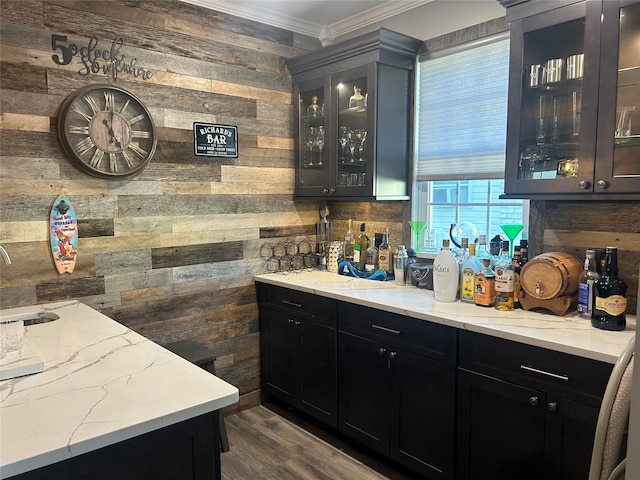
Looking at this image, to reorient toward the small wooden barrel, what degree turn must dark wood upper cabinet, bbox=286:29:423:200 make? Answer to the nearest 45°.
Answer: approximately 90° to its left

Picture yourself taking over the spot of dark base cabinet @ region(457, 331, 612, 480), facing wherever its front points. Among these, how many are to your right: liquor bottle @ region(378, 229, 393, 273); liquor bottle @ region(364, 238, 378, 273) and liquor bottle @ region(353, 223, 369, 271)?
3

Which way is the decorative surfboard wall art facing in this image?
toward the camera

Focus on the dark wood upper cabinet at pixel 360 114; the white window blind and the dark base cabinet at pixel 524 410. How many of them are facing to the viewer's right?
0

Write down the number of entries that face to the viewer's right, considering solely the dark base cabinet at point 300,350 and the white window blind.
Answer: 0

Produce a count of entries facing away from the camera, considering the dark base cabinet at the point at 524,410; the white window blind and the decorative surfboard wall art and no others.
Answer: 0

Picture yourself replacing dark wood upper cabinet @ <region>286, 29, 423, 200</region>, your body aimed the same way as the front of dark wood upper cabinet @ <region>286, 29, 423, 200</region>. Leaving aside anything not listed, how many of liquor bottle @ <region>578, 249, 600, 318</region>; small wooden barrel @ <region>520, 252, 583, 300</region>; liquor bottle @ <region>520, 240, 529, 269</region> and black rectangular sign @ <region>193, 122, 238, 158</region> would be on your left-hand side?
3

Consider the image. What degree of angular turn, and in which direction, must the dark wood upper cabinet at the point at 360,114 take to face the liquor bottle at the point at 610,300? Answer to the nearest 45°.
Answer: approximately 90° to its left

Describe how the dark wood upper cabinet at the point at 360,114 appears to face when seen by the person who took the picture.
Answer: facing the viewer and to the left of the viewer
